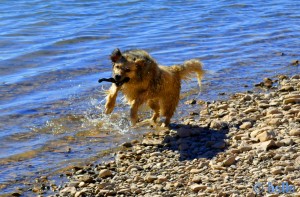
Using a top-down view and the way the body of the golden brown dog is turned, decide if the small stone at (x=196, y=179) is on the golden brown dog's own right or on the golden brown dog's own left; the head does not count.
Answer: on the golden brown dog's own left

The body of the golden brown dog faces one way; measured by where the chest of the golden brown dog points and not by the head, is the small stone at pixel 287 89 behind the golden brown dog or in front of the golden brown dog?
behind

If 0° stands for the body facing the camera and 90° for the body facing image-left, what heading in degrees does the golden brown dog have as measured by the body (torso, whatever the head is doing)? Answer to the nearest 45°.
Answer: approximately 45°

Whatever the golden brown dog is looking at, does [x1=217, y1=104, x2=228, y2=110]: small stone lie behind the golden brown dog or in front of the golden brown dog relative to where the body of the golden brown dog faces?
behind

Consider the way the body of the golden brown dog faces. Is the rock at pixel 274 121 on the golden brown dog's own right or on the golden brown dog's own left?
on the golden brown dog's own left

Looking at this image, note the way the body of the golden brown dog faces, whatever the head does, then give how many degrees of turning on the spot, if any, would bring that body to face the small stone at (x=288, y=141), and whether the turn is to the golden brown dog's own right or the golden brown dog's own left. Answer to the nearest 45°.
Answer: approximately 90° to the golden brown dog's own left

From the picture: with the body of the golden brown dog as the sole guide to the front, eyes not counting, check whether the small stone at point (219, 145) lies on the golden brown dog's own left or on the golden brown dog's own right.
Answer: on the golden brown dog's own left

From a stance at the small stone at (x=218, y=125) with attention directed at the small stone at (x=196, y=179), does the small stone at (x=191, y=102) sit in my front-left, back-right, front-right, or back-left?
back-right

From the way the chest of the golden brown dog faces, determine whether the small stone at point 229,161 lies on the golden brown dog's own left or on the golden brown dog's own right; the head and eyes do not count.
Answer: on the golden brown dog's own left
